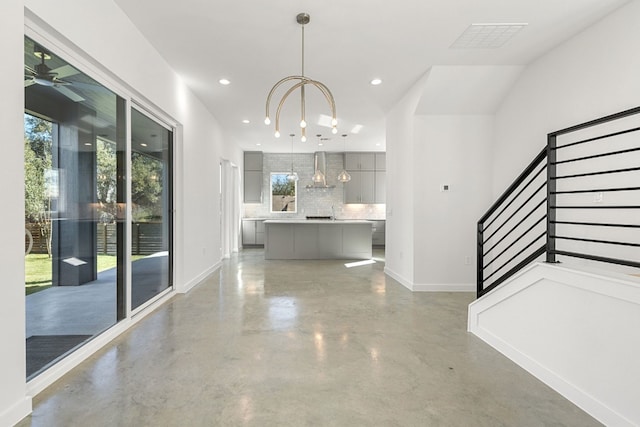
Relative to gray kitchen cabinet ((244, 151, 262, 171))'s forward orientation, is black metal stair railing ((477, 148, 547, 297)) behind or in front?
in front

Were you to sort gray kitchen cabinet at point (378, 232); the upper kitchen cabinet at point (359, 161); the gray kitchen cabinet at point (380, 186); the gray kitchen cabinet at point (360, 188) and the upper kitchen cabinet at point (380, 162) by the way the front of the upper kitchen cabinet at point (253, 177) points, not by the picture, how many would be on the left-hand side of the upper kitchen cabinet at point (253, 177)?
5

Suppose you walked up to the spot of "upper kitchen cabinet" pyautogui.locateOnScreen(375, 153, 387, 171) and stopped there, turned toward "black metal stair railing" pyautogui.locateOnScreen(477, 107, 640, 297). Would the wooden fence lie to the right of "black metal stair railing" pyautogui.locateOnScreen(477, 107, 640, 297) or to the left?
right

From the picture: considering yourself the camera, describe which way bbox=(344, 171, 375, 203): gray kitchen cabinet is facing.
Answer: facing the viewer

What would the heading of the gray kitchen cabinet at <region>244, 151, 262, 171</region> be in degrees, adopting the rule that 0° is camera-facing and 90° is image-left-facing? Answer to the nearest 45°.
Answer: approximately 0°

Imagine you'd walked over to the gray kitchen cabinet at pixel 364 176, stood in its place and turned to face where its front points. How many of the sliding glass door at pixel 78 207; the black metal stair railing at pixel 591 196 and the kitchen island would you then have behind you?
0

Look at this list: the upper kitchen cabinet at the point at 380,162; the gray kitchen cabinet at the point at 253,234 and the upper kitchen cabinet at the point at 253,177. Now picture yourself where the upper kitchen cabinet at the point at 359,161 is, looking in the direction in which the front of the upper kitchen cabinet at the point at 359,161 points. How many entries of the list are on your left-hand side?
1

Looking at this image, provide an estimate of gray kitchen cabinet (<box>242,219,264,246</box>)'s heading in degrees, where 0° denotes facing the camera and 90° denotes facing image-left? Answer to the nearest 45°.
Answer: approximately 0°

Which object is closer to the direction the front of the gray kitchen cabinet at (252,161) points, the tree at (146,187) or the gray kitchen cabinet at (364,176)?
the tree

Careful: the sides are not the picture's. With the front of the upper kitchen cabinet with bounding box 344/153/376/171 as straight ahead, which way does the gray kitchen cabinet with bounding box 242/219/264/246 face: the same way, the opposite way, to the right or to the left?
the same way

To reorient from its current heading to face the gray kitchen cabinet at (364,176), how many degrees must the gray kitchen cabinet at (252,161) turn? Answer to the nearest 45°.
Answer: approximately 90° to its left

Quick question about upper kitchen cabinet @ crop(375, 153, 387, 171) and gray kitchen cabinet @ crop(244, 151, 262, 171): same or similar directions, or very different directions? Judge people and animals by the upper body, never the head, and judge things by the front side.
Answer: same or similar directions

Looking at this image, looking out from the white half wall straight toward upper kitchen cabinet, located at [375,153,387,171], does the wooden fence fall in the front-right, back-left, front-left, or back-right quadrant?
front-left

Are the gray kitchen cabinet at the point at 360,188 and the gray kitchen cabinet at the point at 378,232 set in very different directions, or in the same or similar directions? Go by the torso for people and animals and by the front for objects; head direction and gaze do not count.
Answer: same or similar directions

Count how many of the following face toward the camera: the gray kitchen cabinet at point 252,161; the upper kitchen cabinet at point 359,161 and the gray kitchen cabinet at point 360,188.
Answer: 3

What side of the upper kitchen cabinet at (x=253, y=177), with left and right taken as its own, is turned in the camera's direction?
front
